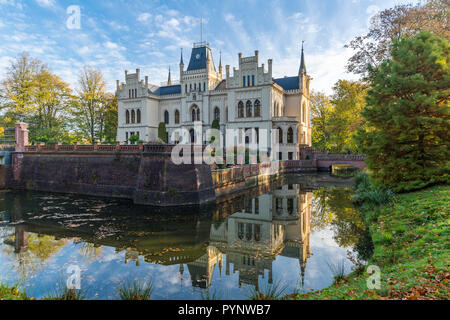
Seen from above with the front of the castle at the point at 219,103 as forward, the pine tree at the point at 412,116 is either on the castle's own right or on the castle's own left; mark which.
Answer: on the castle's own left

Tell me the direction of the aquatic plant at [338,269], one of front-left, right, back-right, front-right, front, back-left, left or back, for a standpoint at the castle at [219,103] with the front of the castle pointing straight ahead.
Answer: front-left

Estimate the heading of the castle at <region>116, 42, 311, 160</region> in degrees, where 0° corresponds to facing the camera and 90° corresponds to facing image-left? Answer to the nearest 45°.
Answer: approximately 45°
